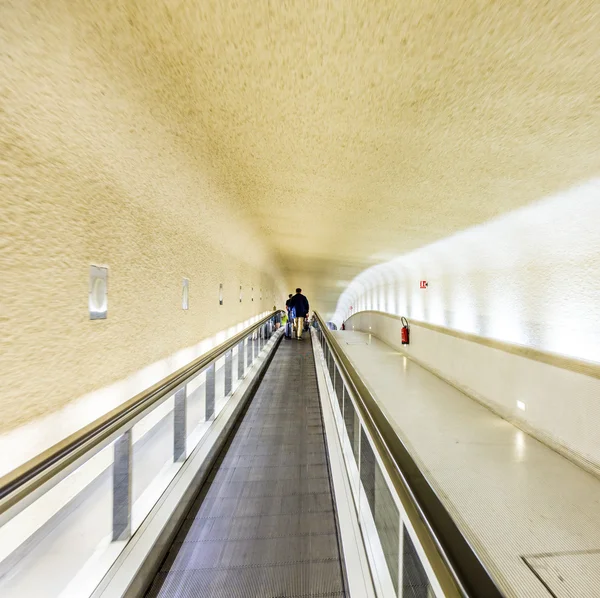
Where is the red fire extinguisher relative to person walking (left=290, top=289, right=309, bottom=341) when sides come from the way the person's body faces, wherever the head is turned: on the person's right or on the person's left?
on the person's right

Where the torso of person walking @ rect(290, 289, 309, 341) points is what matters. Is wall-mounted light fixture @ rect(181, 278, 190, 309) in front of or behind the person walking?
behind

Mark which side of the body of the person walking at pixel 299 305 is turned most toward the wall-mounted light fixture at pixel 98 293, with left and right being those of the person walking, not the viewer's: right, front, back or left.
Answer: back

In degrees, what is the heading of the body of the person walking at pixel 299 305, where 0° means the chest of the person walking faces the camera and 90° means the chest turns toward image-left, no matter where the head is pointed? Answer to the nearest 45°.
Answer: approximately 180°
